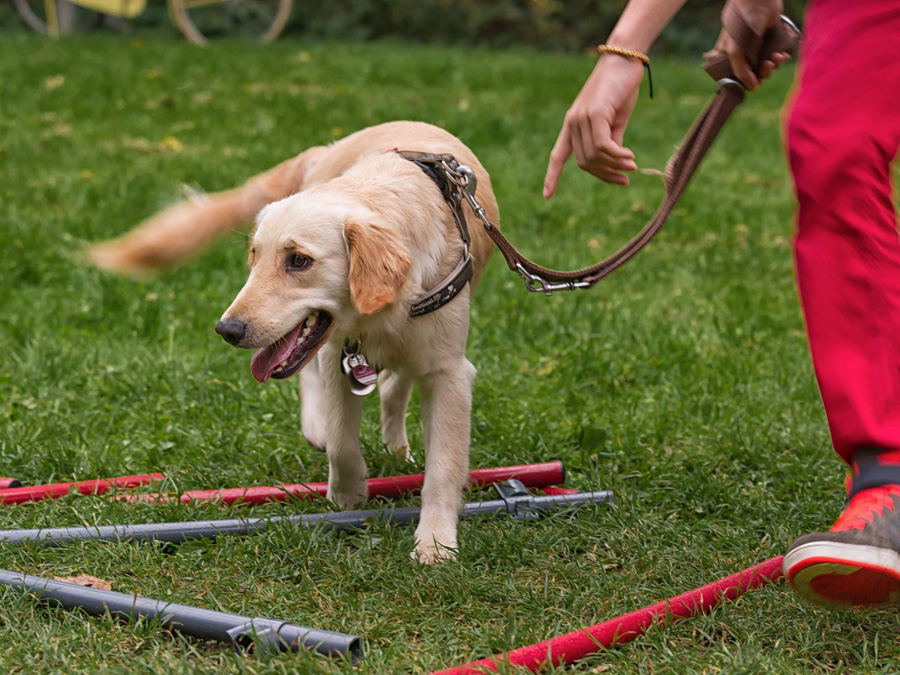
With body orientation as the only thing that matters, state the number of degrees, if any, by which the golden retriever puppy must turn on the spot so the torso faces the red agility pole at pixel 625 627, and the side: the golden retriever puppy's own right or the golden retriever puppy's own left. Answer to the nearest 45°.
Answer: approximately 45° to the golden retriever puppy's own left

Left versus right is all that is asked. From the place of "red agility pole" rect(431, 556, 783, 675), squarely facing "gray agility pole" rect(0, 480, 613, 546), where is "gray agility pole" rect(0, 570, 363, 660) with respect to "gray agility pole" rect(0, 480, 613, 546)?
left

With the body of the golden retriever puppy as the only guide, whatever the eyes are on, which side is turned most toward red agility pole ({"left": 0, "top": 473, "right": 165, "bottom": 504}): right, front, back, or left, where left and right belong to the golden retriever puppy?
right

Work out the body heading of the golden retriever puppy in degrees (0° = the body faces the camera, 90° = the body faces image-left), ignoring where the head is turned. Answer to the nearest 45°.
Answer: approximately 0°
